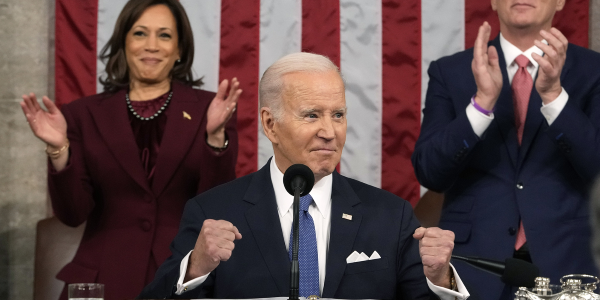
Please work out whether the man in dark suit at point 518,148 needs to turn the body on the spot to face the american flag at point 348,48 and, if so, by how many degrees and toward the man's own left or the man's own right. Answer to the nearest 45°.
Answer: approximately 135° to the man's own right

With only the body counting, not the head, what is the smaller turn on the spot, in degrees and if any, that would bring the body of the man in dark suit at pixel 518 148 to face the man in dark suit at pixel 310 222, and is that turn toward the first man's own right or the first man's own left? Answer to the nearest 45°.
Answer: approximately 45° to the first man's own right

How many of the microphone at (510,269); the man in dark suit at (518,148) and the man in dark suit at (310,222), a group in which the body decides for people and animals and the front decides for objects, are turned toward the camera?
2

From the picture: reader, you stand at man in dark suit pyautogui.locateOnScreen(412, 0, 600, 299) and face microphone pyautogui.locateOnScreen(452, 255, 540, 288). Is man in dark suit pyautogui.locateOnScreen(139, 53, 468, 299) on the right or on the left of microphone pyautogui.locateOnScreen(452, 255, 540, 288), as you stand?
right

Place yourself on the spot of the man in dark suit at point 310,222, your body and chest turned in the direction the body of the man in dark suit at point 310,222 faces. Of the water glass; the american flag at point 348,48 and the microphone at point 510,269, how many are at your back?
1

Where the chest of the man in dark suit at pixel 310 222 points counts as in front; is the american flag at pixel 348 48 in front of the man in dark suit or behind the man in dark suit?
behind

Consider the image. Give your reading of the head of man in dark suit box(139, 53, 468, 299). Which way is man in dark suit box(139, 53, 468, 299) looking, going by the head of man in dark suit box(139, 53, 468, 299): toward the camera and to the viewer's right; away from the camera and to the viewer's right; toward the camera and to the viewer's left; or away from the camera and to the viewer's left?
toward the camera and to the viewer's right

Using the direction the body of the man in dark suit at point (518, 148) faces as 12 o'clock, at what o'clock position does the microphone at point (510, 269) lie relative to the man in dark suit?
The microphone is roughly at 12 o'clock from the man in dark suit.
